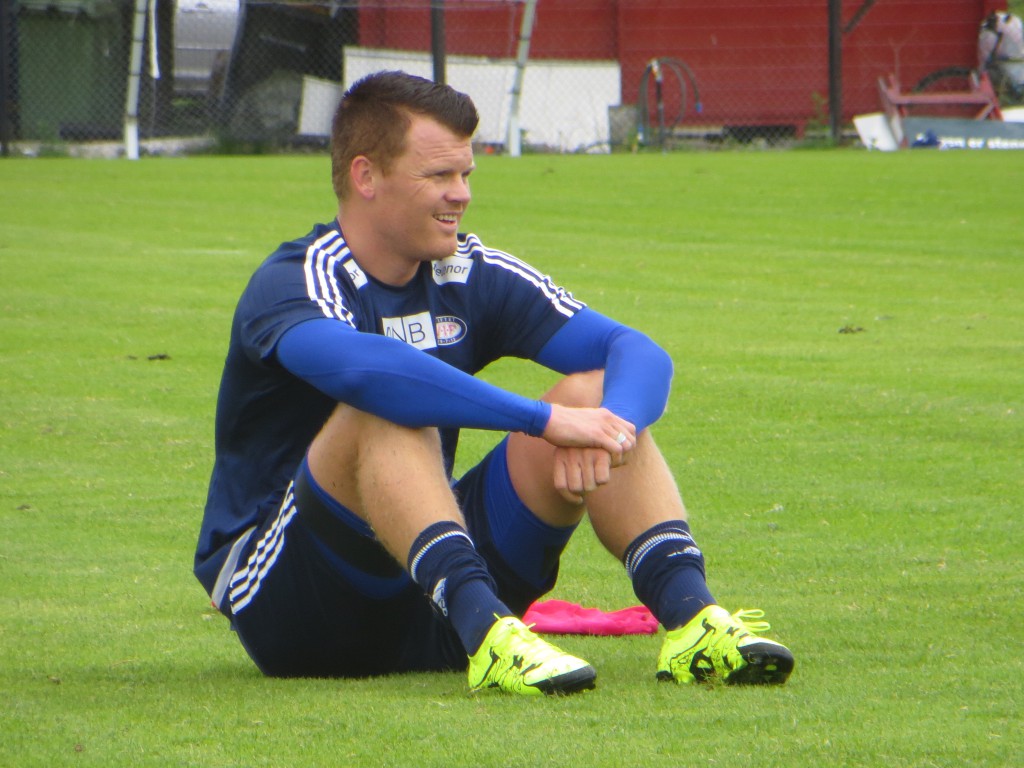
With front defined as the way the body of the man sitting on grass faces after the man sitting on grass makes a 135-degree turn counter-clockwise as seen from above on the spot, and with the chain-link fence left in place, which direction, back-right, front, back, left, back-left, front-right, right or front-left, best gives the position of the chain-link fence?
front

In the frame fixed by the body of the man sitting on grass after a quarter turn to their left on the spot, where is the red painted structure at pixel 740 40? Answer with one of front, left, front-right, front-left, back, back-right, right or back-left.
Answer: front-left

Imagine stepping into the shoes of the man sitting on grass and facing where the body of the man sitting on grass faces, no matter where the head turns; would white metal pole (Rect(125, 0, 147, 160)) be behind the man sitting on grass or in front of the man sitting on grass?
behind

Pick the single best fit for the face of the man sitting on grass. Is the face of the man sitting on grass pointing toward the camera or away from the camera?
toward the camera

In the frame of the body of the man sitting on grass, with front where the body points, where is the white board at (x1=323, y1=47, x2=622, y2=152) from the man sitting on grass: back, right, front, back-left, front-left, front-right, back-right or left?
back-left

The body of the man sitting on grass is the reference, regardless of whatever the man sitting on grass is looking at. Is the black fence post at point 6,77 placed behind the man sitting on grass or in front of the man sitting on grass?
behind

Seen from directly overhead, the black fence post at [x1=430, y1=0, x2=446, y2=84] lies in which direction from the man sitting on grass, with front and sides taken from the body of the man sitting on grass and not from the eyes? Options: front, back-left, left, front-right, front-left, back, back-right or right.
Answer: back-left

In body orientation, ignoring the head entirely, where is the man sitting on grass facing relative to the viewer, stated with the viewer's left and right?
facing the viewer and to the right of the viewer
